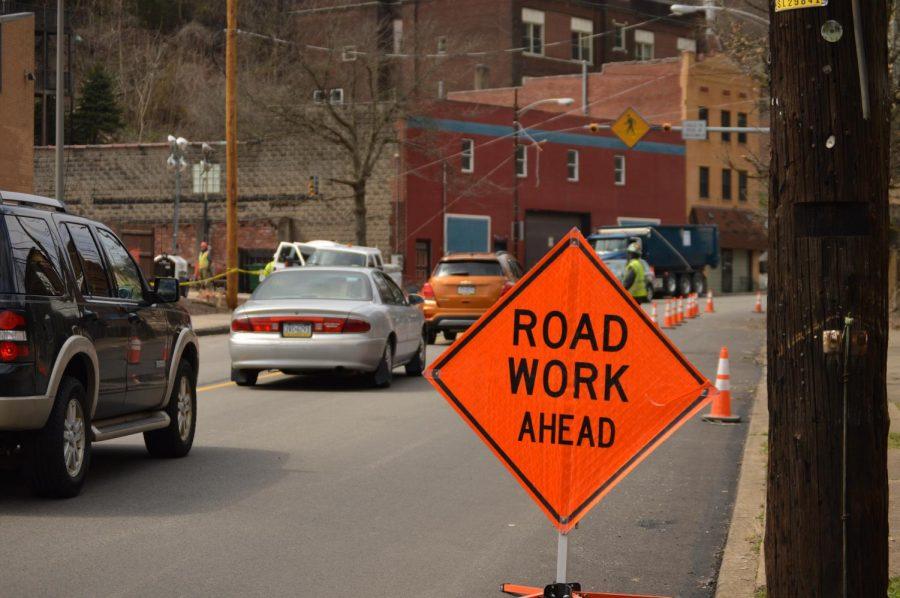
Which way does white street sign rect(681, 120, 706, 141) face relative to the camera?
toward the camera

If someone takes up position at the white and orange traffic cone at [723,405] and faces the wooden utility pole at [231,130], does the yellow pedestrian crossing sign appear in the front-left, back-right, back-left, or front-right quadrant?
front-right

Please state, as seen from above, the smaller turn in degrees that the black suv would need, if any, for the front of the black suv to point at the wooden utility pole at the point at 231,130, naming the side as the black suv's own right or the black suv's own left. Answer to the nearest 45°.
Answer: approximately 45° to the black suv's own left

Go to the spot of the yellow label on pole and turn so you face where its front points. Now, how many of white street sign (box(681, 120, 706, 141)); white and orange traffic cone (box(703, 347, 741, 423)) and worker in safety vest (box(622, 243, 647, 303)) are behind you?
3

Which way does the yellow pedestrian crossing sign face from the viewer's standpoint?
toward the camera

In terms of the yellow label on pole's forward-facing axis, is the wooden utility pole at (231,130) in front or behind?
behind

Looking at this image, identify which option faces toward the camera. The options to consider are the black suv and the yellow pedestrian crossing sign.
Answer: the yellow pedestrian crossing sign

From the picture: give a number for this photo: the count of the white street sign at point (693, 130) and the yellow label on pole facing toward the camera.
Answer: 2

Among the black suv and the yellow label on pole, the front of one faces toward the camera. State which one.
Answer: the yellow label on pole

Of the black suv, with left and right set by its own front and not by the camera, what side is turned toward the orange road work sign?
right

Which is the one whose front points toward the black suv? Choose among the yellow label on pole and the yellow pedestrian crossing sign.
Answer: the yellow pedestrian crossing sign

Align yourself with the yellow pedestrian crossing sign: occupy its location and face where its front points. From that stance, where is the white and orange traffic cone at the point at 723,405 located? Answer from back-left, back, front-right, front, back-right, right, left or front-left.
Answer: front

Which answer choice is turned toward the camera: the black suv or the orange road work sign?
the orange road work sign

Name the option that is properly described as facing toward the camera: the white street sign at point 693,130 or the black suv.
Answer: the white street sign

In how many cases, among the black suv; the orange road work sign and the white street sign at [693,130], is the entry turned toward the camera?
2

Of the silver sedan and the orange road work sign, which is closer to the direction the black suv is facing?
the silver sedan

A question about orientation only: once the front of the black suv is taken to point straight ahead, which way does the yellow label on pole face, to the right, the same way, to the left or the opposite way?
the opposite way

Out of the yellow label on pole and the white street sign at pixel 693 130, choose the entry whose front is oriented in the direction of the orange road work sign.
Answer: the white street sign

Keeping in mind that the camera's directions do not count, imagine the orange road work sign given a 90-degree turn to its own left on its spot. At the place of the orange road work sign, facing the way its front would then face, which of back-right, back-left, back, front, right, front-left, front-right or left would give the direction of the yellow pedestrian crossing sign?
left

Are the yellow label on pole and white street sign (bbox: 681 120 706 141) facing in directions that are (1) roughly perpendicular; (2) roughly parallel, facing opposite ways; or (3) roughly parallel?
roughly parallel
